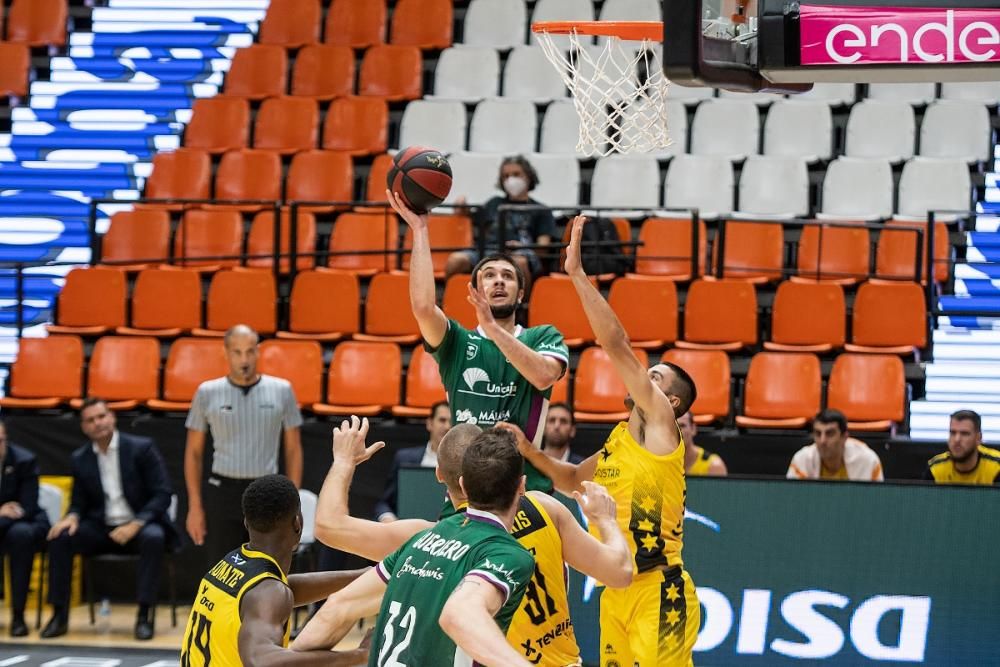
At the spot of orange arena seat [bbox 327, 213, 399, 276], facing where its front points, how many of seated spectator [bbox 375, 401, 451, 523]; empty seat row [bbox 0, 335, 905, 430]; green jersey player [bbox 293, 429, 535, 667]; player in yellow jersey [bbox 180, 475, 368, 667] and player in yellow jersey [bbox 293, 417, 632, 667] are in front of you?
5

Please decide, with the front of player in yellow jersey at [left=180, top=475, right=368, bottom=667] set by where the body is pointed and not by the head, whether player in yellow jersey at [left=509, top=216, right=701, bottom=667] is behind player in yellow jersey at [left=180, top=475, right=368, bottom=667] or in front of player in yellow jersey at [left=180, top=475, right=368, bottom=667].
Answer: in front

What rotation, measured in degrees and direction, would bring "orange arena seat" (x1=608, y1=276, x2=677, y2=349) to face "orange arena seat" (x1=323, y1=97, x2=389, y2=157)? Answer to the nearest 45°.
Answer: approximately 135° to its right

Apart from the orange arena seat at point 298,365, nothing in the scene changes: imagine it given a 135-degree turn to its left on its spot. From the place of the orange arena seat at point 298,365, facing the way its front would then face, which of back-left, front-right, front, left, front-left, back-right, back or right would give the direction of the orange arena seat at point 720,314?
front-right

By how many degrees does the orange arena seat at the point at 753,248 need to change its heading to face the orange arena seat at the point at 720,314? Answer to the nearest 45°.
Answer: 0° — it already faces it

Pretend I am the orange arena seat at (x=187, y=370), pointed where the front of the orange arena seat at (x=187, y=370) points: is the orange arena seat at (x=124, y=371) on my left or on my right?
on my right

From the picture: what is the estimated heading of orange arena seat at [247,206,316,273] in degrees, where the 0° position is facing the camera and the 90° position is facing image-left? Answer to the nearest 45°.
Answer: approximately 0°

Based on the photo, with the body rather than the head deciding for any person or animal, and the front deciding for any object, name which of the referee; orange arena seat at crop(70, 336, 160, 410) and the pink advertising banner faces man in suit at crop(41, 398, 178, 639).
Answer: the orange arena seat

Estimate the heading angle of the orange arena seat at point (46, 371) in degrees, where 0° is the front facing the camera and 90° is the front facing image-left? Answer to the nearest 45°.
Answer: approximately 45°

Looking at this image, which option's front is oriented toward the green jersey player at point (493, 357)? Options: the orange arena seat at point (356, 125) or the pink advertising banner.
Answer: the orange arena seat

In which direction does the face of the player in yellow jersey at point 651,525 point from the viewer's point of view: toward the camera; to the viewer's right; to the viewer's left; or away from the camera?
to the viewer's left

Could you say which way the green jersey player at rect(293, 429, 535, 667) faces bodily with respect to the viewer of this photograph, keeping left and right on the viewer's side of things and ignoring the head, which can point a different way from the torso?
facing away from the viewer and to the right of the viewer

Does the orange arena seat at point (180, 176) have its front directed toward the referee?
yes

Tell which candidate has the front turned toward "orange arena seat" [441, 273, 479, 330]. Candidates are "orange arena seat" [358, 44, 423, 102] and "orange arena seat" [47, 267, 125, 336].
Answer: "orange arena seat" [358, 44, 423, 102]
